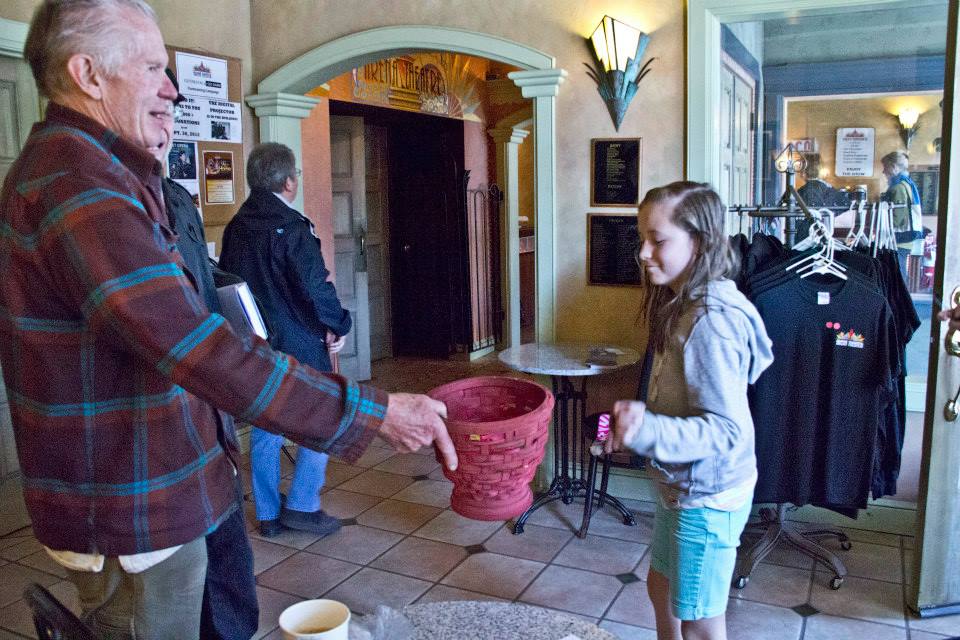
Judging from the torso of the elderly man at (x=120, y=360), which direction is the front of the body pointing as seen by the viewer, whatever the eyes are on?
to the viewer's right

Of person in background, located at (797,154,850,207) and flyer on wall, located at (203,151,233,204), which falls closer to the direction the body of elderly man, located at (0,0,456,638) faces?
the person in background

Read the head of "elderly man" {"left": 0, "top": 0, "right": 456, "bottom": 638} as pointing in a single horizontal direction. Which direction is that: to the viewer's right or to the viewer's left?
to the viewer's right

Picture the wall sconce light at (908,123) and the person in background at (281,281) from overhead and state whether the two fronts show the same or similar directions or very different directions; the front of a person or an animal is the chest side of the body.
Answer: very different directions

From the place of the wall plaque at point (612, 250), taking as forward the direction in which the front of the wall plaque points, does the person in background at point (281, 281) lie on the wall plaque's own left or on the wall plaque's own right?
on the wall plaque's own right

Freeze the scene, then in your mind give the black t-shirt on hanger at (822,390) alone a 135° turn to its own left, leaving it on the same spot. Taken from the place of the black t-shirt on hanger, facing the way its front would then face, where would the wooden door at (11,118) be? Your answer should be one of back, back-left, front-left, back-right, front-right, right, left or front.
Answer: back-left

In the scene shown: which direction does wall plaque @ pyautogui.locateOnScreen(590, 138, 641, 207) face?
toward the camera

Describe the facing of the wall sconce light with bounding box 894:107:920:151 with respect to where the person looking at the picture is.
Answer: facing the viewer

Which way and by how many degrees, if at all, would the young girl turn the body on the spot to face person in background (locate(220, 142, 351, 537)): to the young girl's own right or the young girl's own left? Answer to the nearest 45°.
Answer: approximately 45° to the young girl's own right

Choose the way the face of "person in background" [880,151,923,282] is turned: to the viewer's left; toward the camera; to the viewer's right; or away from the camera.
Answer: to the viewer's left

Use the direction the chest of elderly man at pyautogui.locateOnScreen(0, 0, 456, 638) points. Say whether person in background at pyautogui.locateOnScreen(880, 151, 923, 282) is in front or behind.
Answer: in front

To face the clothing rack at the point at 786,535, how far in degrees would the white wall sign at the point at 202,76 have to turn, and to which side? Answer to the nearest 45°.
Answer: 0° — it already faces it

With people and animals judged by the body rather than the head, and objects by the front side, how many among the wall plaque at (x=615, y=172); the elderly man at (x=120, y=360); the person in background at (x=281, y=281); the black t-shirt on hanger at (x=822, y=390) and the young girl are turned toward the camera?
2

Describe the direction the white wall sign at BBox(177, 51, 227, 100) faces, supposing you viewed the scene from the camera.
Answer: facing the viewer and to the right of the viewer

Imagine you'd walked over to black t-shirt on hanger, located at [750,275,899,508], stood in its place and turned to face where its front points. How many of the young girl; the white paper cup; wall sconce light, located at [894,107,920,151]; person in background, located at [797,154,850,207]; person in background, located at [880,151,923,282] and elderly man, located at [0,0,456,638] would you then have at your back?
3

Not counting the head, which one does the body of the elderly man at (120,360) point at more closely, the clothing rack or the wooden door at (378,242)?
the clothing rack

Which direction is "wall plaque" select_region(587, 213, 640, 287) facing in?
toward the camera
